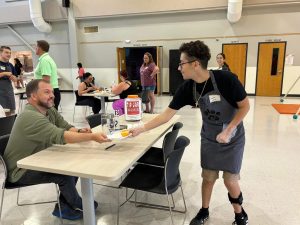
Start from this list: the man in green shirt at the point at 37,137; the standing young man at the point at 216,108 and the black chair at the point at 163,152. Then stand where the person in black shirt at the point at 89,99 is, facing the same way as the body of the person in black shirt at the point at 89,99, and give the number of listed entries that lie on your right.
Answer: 3

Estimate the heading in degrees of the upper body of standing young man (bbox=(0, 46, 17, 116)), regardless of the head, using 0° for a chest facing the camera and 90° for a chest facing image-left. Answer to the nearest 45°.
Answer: approximately 315°

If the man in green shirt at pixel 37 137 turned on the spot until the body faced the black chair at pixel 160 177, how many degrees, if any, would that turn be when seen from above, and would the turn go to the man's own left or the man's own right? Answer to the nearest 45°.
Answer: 0° — they already face it

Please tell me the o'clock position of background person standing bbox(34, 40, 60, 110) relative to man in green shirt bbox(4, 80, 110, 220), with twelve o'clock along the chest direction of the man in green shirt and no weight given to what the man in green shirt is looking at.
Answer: The background person standing is roughly at 9 o'clock from the man in green shirt.

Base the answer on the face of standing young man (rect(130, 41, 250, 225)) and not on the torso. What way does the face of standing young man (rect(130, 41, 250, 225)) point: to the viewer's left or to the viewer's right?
to the viewer's left

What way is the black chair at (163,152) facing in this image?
to the viewer's left

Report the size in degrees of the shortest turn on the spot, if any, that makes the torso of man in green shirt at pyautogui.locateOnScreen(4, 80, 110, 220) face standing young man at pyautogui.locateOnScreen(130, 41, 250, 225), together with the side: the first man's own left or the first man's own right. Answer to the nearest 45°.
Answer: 0° — they already face them

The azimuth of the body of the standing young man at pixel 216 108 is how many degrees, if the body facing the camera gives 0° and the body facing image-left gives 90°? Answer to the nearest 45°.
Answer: approximately 45°

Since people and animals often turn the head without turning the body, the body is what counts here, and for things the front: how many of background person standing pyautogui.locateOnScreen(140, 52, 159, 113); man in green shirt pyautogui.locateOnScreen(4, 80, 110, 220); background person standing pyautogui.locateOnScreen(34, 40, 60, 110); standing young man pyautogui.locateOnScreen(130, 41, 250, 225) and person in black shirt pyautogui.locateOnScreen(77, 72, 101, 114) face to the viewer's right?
2

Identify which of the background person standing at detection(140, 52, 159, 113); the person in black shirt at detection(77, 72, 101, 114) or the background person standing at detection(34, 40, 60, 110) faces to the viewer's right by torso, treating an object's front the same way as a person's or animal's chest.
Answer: the person in black shirt

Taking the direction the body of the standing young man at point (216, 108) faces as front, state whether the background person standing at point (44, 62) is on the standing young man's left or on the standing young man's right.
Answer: on the standing young man's right

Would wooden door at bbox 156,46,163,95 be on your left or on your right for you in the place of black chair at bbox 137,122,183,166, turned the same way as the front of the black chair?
on your right

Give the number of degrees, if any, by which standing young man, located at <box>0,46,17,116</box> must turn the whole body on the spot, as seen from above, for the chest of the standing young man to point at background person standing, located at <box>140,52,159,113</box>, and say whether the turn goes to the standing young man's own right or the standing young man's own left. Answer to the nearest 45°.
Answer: approximately 45° to the standing young man's own left
